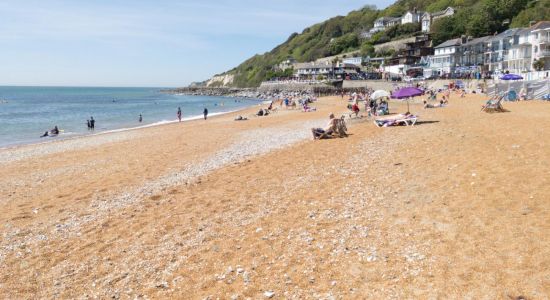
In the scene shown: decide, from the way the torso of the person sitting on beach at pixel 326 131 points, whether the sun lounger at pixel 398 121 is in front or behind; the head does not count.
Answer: behind

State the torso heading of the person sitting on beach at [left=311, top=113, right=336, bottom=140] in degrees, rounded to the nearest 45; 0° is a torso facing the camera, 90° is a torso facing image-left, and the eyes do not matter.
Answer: approximately 90°
